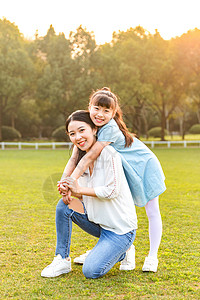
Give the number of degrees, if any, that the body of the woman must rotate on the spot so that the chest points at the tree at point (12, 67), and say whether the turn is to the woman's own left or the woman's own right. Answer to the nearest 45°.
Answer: approximately 135° to the woman's own right

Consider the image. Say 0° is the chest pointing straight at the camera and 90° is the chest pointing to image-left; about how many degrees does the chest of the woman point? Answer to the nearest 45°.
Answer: approximately 45°

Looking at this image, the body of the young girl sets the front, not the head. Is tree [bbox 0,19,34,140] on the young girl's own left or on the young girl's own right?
on the young girl's own right
